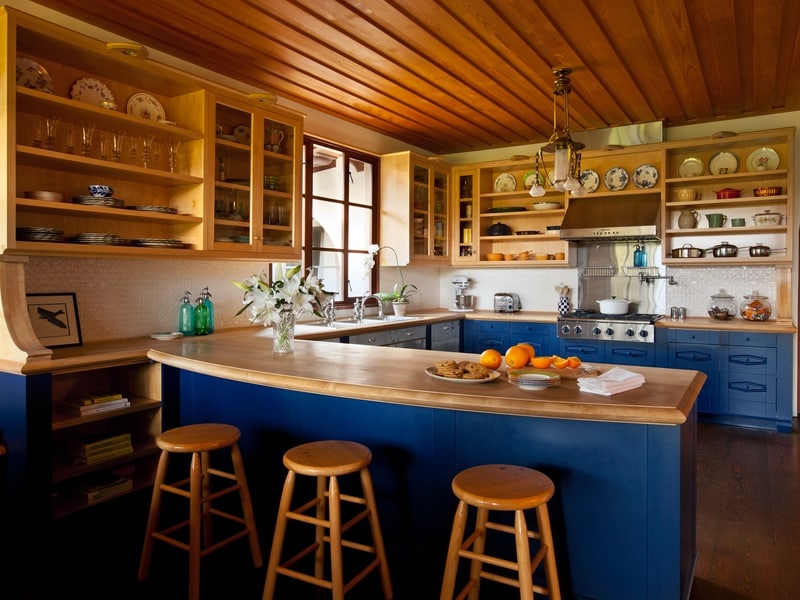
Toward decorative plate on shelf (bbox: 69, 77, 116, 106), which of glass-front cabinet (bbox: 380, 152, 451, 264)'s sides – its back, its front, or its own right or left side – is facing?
right

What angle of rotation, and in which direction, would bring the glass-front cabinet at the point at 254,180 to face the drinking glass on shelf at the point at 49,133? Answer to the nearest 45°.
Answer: approximately 90° to its right

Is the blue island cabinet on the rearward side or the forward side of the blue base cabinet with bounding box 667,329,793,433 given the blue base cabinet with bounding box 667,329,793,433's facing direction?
on the forward side

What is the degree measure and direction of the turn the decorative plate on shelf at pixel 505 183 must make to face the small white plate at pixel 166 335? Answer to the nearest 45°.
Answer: approximately 45° to its right

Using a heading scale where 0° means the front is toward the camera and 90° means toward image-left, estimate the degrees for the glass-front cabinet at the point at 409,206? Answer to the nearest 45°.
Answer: approximately 315°

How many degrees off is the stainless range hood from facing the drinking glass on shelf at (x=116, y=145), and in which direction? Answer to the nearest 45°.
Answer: approximately 45° to its right

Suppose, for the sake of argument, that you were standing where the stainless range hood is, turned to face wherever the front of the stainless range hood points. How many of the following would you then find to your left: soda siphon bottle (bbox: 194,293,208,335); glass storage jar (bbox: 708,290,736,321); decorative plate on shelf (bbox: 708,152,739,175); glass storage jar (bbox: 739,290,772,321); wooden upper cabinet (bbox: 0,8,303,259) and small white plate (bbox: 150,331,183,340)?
3

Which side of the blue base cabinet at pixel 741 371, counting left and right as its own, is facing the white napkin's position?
front

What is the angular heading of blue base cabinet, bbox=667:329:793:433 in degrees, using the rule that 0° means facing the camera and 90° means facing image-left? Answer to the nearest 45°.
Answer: approximately 0°

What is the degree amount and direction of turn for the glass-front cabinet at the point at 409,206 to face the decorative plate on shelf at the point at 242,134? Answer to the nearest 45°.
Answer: approximately 90° to its right
